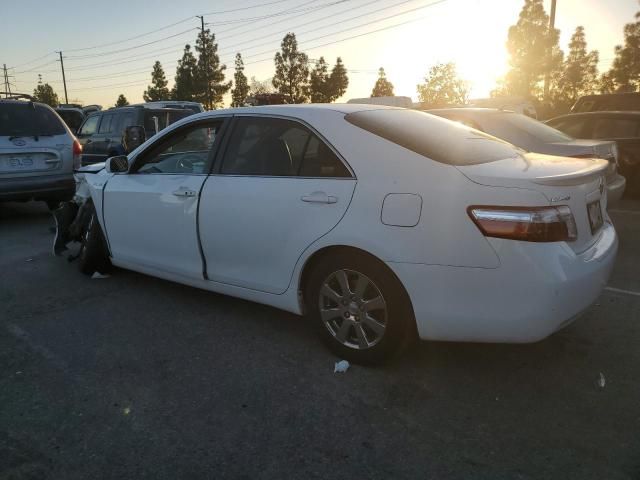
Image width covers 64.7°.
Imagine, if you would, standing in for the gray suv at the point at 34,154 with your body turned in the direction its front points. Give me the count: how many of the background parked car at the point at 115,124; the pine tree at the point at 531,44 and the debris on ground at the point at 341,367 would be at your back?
1

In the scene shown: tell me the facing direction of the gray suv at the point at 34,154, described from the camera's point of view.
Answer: facing away from the viewer

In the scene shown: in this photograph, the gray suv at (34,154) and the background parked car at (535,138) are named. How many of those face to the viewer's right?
0

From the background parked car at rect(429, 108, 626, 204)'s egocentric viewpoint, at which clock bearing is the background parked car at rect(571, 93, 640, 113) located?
the background parked car at rect(571, 93, 640, 113) is roughly at 2 o'clock from the background parked car at rect(429, 108, 626, 204).

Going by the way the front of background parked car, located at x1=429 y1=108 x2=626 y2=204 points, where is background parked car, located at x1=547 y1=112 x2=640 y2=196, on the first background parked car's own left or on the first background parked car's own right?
on the first background parked car's own right

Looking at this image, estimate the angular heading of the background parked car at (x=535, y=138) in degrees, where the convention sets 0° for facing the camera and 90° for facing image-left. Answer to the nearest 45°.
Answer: approximately 135°

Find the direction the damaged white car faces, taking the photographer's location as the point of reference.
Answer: facing away from the viewer and to the left of the viewer

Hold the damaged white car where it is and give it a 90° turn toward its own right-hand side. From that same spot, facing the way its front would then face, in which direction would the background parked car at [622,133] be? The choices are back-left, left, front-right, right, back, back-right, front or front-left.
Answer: front

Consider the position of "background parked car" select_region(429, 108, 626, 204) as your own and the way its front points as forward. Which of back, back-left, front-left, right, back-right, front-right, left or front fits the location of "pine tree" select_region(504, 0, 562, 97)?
front-right

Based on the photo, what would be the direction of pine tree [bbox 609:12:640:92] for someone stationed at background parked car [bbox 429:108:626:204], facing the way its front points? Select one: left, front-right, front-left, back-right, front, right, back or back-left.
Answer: front-right

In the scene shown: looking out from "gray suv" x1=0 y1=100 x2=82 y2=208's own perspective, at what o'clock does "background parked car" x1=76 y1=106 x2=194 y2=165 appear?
The background parked car is roughly at 1 o'clock from the gray suv.

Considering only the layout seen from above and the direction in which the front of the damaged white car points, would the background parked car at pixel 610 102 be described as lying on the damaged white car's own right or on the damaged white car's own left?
on the damaged white car's own right

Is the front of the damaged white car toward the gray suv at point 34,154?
yes
